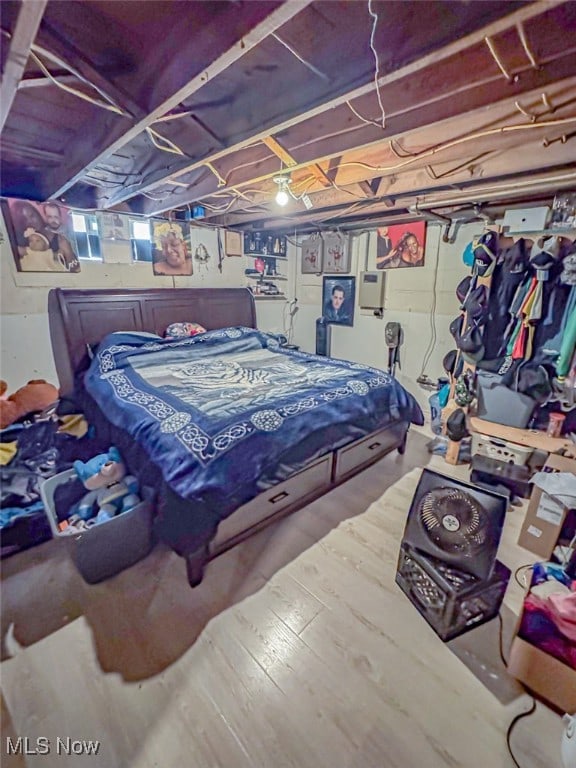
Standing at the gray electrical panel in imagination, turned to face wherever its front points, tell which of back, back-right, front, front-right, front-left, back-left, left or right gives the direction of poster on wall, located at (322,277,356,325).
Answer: right

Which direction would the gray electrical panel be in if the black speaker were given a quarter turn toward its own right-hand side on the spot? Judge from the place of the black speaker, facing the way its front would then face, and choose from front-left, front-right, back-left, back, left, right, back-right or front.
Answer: back

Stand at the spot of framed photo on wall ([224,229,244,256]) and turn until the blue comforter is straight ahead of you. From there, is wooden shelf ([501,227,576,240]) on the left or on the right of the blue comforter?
left

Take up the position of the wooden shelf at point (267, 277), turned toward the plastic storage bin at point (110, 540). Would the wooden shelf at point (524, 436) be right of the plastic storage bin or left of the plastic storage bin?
left

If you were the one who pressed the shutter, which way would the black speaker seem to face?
facing the viewer and to the left of the viewer
